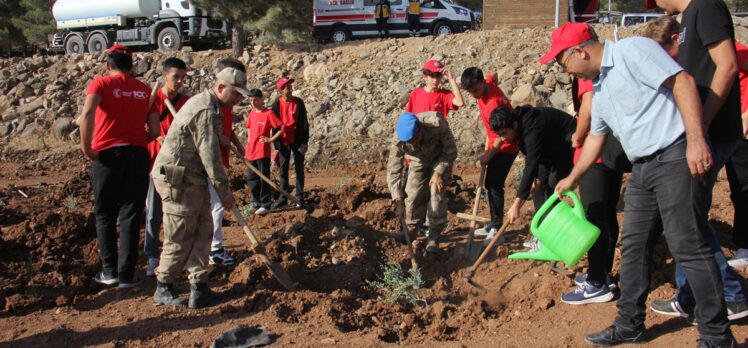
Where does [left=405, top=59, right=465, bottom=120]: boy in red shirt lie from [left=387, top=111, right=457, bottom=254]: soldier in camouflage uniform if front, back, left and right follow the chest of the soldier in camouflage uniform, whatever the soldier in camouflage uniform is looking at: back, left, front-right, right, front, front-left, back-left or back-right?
back

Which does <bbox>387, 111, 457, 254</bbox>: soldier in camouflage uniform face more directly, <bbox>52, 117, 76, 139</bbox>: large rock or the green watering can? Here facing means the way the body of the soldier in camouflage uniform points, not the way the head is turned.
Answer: the green watering can

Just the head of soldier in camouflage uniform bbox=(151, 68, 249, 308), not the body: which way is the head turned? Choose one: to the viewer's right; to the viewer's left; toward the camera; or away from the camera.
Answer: to the viewer's right

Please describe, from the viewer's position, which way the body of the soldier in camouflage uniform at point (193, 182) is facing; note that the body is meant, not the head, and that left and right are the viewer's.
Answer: facing to the right of the viewer

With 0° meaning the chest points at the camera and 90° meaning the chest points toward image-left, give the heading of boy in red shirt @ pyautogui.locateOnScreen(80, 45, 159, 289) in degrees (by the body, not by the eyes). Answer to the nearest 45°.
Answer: approximately 180°

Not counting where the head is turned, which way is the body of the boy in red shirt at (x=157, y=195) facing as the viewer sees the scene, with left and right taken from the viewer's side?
facing the viewer and to the right of the viewer

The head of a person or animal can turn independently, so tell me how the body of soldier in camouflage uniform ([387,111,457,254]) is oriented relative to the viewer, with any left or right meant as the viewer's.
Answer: facing the viewer

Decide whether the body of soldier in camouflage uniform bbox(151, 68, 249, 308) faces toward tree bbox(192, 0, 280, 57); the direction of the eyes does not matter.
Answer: no

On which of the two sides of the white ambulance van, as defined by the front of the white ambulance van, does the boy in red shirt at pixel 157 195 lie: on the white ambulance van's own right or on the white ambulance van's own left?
on the white ambulance van's own right

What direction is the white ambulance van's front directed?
to the viewer's right

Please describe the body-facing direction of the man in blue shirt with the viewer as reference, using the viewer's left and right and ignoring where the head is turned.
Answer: facing to the left of the viewer
